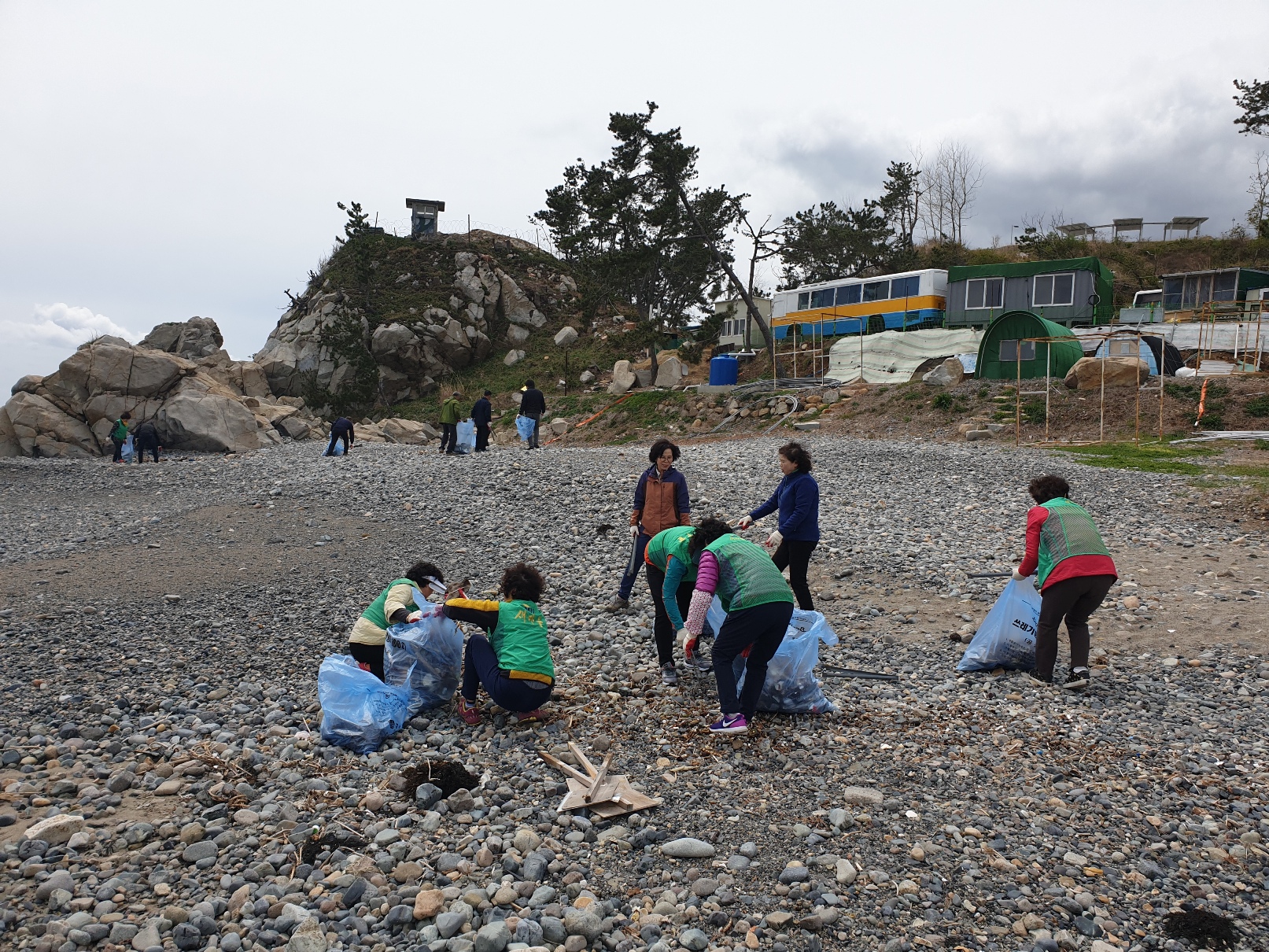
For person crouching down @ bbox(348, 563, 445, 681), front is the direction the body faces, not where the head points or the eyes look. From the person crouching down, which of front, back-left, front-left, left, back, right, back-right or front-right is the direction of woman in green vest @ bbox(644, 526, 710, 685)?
front

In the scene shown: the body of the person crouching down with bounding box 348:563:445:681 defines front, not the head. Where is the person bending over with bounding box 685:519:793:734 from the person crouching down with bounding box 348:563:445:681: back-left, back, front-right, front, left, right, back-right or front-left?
front-right

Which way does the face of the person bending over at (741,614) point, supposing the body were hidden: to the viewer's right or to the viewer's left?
to the viewer's left

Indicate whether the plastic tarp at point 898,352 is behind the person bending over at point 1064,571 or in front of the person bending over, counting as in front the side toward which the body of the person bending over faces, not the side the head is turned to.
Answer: in front

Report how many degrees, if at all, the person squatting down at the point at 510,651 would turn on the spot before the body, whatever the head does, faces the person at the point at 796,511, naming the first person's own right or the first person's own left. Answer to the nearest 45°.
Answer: approximately 90° to the first person's own right

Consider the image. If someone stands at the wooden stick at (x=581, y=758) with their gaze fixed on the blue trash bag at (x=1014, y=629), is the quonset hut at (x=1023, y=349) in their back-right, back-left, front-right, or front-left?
front-left

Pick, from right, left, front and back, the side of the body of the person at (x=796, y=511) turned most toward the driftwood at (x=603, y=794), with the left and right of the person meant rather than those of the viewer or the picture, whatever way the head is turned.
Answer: left

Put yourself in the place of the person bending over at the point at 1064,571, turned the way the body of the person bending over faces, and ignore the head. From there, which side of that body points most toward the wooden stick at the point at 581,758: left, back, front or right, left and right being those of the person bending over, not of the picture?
left

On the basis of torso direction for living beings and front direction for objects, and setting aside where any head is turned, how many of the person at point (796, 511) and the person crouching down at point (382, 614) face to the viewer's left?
1

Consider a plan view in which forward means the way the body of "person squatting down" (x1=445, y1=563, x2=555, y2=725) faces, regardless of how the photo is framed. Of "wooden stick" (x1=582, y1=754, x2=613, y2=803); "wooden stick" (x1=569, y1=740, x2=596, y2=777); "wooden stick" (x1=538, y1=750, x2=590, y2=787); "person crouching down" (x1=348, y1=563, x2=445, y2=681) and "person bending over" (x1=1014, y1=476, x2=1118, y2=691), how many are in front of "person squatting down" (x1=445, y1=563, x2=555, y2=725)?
1

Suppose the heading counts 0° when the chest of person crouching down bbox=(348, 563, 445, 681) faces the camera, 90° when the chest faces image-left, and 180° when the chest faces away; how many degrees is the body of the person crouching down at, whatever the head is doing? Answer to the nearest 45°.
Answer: approximately 270°

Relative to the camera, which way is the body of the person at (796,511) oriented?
to the viewer's left

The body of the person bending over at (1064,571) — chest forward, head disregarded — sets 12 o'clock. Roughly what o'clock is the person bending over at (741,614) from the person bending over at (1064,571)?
the person bending over at (741,614) is roughly at 9 o'clock from the person bending over at (1064,571).

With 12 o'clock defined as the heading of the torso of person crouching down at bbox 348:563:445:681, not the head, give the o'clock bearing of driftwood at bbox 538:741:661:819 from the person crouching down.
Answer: The driftwood is roughly at 2 o'clock from the person crouching down.

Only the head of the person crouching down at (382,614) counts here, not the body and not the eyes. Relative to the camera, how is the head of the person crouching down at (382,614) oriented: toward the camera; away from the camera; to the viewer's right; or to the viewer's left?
to the viewer's right

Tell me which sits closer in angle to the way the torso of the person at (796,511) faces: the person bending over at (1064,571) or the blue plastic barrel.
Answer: the blue plastic barrel
